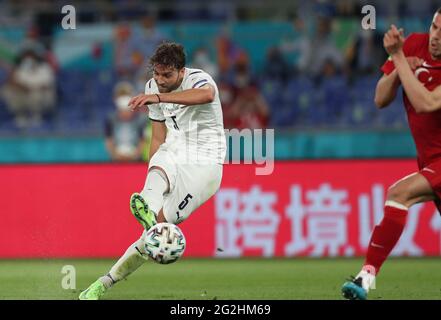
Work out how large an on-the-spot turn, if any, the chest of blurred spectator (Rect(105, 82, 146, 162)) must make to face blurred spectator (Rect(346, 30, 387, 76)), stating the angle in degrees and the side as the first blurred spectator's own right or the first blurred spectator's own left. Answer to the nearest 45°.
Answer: approximately 90° to the first blurred spectator's own left

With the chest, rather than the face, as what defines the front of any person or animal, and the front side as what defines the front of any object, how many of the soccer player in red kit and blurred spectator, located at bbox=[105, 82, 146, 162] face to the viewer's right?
0

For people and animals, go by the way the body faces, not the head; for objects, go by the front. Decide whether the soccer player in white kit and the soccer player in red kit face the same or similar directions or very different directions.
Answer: same or similar directions

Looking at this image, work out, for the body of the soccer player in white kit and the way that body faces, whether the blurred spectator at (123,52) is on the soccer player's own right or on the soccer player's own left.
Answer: on the soccer player's own right

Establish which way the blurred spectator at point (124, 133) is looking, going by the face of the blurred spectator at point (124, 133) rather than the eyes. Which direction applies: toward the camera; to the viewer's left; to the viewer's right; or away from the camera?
toward the camera

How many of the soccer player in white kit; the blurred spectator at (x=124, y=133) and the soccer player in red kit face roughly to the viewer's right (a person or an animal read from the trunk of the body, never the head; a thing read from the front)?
0

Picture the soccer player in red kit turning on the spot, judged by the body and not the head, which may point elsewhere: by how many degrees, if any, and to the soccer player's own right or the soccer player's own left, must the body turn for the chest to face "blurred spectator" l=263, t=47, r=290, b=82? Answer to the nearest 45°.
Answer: approximately 135° to the soccer player's own right

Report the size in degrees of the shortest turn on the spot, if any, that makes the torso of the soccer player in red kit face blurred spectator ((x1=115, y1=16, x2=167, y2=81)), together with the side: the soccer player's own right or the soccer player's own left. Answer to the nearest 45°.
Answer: approximately 90° to the soccer player's own right

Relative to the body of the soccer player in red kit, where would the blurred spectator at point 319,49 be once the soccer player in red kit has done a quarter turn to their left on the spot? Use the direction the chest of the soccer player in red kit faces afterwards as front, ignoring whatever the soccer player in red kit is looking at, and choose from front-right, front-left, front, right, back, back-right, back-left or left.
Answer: back-left

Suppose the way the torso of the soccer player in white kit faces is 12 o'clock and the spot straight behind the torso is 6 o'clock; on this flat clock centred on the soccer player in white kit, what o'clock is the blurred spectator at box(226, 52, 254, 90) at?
The blurred spectator is roughly at 5 o'clock from the soccer player in white kit.

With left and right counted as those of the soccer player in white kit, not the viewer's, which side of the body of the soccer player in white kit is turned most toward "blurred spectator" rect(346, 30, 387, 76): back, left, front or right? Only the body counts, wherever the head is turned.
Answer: back

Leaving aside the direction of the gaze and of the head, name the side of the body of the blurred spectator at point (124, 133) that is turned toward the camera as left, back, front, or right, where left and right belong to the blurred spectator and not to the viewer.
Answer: front

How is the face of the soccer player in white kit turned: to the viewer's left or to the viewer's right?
to the viewer's left

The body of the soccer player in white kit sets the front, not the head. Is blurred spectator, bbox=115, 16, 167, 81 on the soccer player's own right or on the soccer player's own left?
on the soccer player's own right

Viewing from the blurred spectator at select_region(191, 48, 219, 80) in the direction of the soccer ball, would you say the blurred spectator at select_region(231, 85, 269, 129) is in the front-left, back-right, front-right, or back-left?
front-left

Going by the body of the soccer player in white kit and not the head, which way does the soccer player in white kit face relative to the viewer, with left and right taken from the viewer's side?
facing the viewer and to the left of the viewer
